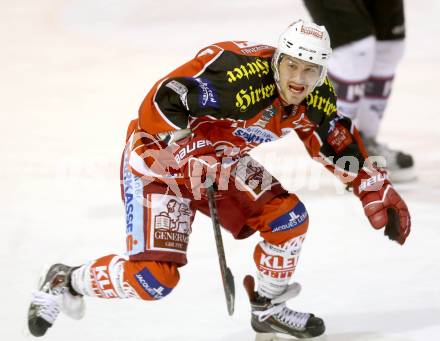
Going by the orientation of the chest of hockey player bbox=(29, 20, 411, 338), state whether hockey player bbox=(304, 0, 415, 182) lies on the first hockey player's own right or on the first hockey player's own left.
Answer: on the first hockey player's own left

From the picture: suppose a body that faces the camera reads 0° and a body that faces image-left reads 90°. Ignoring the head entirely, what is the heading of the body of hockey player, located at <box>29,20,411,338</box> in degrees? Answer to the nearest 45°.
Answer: approximately 315°
